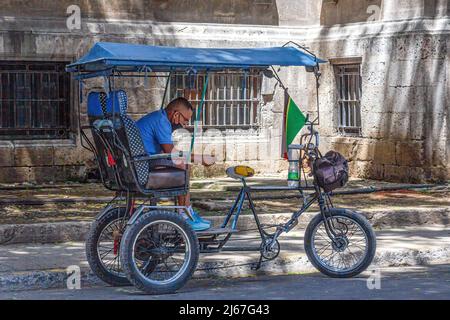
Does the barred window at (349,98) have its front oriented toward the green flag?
yes

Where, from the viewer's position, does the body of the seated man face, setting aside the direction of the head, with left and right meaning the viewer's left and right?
facing to the right of the viewer

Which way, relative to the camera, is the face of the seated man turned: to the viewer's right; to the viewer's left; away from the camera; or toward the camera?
to the viewer's right

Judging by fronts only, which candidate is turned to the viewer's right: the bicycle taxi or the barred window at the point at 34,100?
the bicycle taxi

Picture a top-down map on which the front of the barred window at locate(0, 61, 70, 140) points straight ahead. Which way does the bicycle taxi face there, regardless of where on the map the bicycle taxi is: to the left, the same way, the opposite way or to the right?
to the left

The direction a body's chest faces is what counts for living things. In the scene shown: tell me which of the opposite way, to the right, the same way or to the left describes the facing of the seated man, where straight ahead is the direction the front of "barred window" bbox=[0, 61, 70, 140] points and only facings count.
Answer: to the left

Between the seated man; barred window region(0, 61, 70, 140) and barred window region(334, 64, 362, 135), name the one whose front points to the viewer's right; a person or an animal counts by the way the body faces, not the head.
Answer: the seated man

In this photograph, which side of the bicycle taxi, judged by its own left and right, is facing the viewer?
right

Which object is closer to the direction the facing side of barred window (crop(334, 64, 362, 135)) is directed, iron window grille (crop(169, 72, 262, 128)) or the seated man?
the seated man

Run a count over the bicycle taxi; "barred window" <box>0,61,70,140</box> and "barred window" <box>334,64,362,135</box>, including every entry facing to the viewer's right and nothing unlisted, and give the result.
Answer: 1

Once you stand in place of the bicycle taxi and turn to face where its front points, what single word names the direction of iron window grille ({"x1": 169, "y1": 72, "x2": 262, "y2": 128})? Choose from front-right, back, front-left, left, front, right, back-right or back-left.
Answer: left

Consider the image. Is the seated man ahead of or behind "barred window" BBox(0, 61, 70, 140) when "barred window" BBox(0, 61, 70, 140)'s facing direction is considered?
ahead
